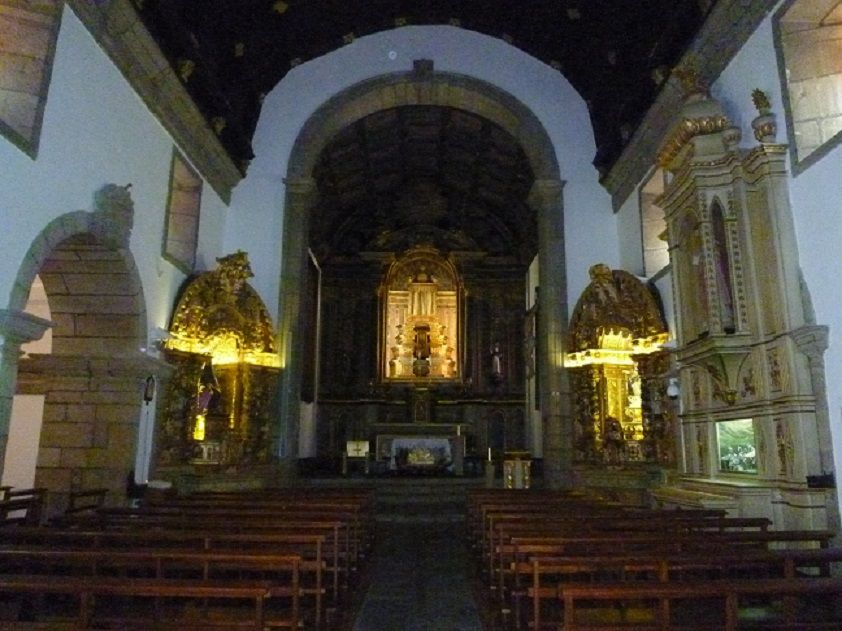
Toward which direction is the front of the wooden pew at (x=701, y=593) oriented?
away from the camera

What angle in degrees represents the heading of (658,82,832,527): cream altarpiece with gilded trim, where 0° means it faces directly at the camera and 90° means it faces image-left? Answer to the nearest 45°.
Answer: approximately 45°

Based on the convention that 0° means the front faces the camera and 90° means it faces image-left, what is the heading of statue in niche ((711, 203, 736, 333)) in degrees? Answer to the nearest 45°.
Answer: approximately 45°

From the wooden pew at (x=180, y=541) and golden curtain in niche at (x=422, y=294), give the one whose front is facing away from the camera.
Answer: the wooden pew

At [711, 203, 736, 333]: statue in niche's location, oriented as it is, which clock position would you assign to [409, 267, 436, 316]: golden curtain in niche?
[409, 267, 436, 316]: golden curtain in niche is roughly at 3 o'clock from [711, 203, 736, 333]: statue in niche.

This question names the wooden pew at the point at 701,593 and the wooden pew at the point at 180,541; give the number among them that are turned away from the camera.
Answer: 2

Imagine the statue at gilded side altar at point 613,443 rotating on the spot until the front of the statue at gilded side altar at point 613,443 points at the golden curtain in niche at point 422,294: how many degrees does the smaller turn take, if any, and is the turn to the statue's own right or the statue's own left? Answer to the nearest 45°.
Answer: approximately 135° to the statue's own right

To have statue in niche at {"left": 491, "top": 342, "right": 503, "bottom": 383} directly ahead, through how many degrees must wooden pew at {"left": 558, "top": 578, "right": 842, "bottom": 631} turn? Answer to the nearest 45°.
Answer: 0° — it already faces it

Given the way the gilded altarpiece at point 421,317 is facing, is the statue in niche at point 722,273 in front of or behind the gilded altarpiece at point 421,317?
in front

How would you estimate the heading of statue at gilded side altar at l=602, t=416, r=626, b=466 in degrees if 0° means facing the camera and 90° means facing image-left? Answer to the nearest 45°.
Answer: approximately 0°

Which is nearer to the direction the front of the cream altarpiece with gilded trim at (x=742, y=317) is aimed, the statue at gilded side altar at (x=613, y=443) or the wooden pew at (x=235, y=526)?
the wooden pew

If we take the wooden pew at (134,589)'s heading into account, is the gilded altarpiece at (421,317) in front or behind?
in front

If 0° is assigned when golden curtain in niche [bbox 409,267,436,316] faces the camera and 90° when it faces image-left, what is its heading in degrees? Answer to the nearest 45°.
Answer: approximately 0°

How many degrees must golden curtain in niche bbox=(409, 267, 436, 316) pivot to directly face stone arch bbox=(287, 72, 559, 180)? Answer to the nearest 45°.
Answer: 0° — it already faces it

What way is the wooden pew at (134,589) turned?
away from the camera
